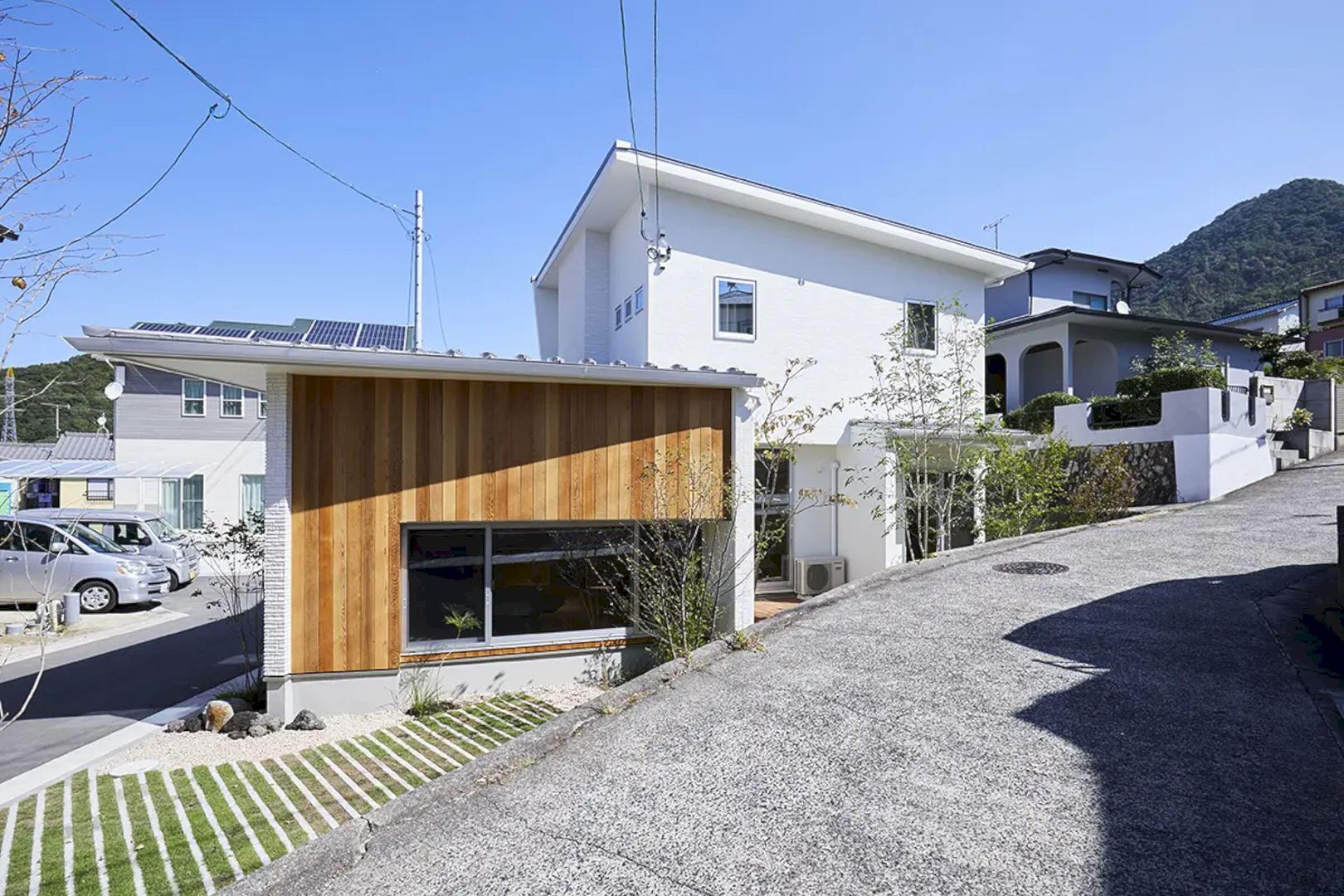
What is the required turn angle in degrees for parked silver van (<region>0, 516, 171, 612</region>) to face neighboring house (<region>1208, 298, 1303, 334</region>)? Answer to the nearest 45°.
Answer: approximately 45° to its left

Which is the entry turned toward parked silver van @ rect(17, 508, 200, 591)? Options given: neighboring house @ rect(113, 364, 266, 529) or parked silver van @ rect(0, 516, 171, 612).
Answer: the neighboring house

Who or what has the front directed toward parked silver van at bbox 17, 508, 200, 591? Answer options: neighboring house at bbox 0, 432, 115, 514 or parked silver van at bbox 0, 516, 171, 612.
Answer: the neighboring house

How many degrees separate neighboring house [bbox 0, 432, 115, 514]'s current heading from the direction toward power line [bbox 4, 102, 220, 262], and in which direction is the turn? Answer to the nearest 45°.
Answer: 0° — it already faces it

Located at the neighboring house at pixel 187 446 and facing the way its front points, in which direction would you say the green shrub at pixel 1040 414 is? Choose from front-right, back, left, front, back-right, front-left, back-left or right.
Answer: front-left

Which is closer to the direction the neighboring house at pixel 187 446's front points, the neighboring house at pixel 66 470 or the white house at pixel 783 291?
the white house

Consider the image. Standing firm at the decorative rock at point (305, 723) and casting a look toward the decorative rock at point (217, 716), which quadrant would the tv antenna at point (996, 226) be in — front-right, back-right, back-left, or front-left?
back-right

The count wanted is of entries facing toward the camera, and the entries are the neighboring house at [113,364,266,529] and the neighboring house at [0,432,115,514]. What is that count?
2

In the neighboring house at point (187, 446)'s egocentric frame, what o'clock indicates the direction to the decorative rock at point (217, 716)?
The decorative rock is roughly at 12 o'clock from the neighboring house.

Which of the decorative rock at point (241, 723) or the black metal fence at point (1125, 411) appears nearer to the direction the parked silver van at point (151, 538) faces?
the black metal fence

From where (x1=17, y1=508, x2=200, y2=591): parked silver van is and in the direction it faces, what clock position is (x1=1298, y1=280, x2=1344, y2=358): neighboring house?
The neighboring house is roughly at 11 o'clock from the parked silver van.

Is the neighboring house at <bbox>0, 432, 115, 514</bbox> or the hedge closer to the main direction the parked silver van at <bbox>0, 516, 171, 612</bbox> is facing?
the hedge

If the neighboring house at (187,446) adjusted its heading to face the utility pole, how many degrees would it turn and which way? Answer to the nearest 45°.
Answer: approximately 45° to its left
